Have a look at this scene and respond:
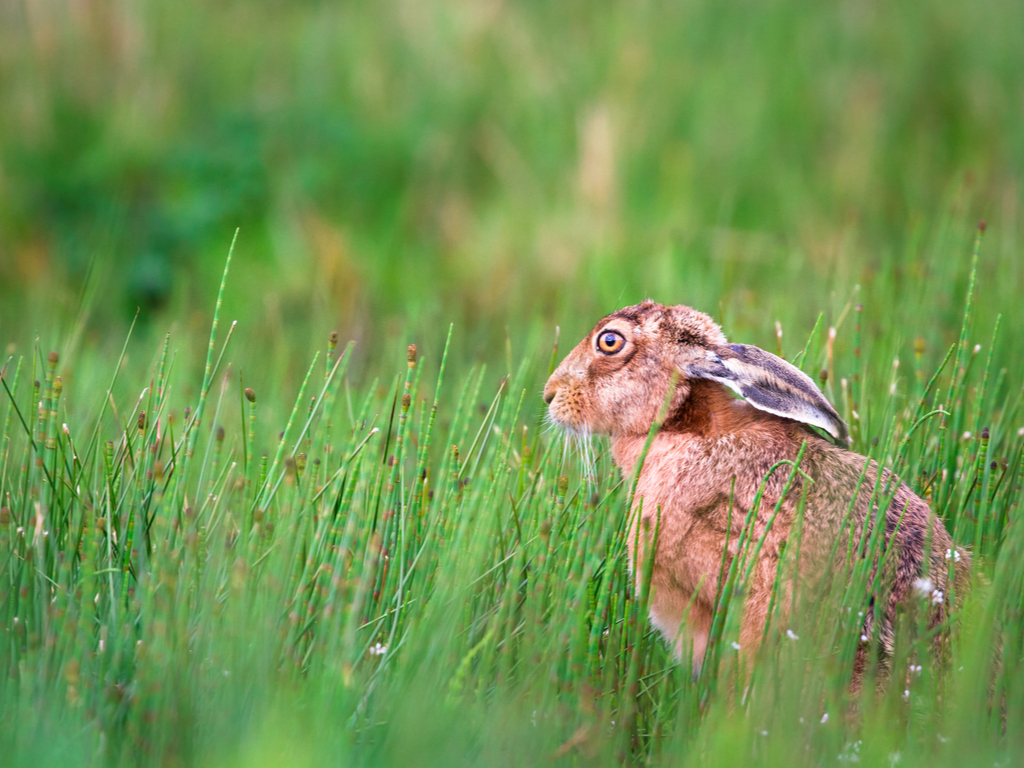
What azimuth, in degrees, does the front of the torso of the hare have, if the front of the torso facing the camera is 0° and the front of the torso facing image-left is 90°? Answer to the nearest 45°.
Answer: approximately 90°
